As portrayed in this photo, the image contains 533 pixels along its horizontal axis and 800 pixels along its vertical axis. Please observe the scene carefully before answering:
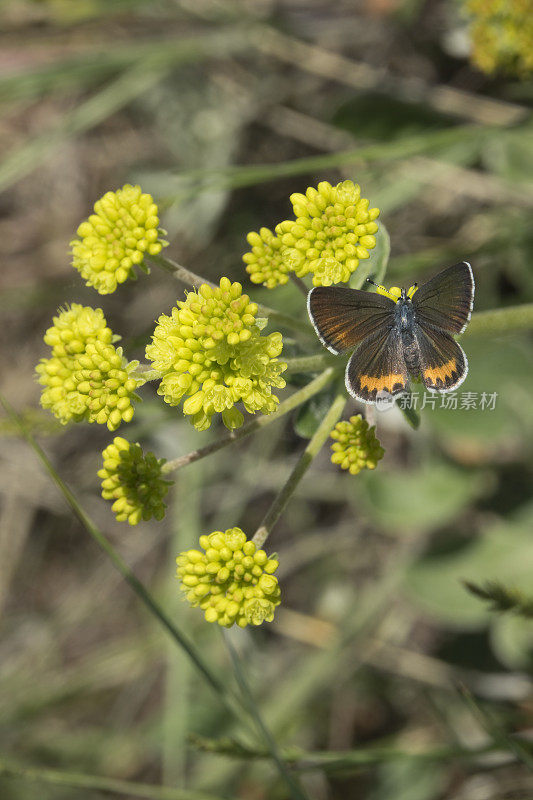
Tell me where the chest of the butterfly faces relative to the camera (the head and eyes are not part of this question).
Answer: away from the camera
